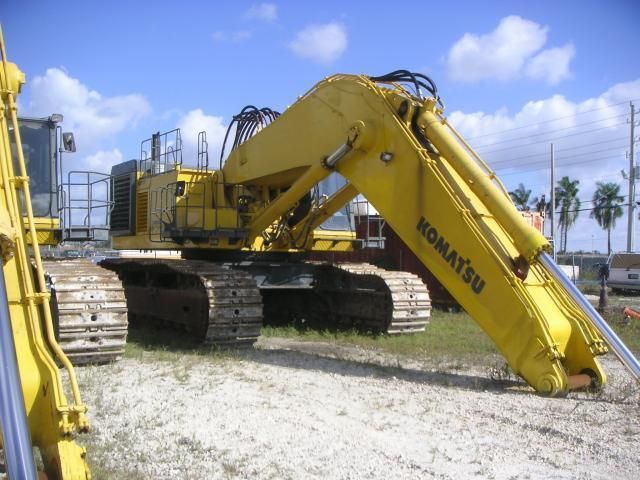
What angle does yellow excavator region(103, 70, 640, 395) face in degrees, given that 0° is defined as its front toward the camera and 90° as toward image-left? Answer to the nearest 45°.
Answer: approximately 315°

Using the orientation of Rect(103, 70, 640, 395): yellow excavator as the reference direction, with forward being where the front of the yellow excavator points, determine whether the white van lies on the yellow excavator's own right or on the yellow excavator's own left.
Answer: on the yellow excavator's own left
